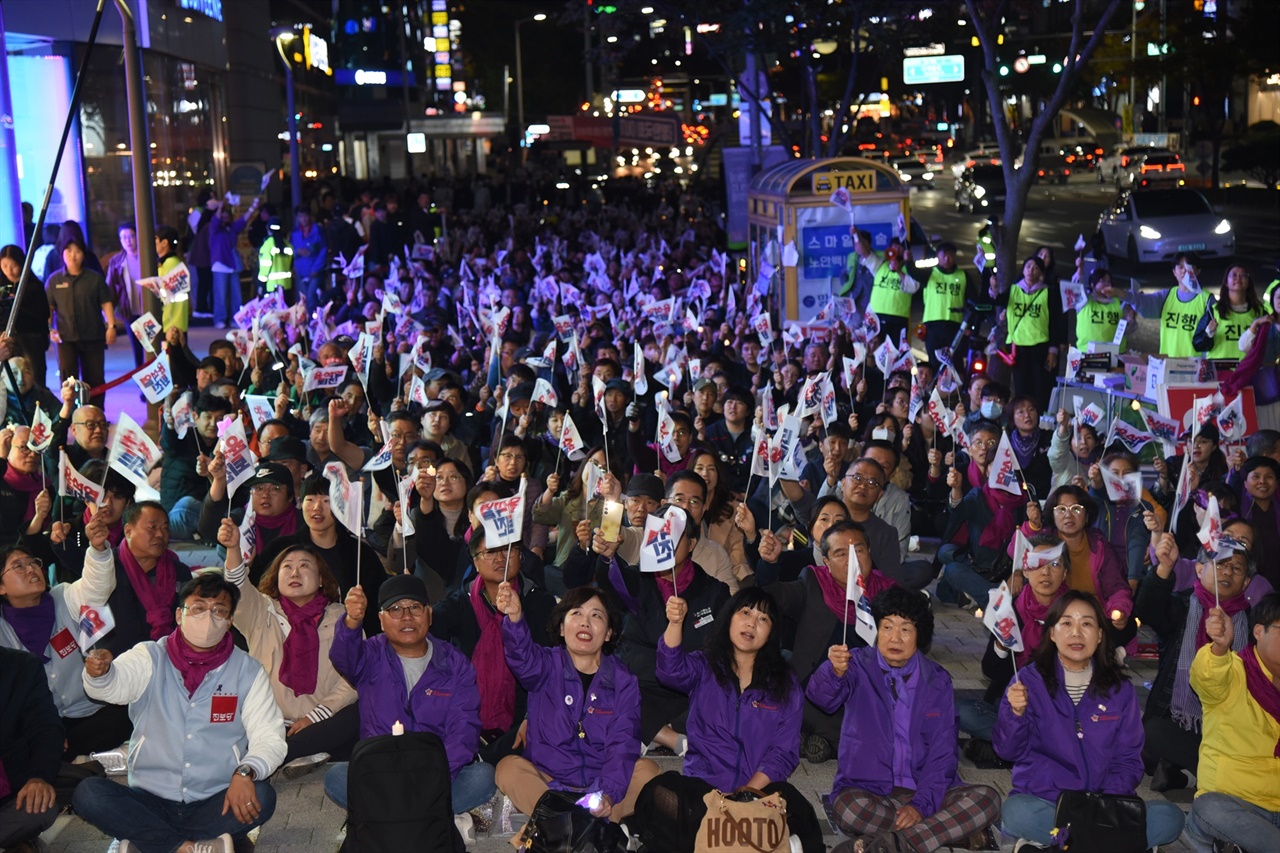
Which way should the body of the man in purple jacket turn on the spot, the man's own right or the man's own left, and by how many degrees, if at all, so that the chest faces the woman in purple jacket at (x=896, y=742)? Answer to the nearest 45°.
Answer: approximately 90° to the man's own left

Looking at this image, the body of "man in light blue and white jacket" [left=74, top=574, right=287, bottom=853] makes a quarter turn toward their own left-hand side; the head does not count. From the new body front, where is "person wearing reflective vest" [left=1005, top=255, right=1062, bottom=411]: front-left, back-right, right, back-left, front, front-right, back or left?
front-left

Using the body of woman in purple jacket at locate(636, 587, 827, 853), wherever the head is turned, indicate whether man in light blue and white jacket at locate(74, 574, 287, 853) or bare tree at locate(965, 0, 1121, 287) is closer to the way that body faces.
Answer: the man in light blue and white jacket

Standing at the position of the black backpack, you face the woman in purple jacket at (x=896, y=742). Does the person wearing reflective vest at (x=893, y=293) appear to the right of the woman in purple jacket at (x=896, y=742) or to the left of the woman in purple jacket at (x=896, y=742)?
left

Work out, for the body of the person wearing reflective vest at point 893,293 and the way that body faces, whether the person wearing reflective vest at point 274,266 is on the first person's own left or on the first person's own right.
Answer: on the first person's own right

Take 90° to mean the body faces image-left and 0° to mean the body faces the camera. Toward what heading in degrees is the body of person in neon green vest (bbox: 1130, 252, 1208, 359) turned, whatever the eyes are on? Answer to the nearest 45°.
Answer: approximately 0°

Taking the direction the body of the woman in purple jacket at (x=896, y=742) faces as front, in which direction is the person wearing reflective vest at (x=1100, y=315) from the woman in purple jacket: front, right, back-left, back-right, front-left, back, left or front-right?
back
